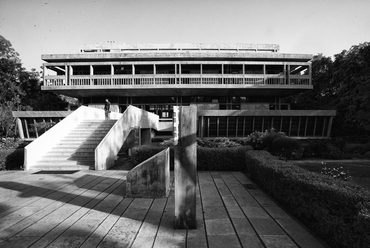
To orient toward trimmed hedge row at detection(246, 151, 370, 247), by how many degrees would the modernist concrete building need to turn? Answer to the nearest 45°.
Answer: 0° — it already faces it

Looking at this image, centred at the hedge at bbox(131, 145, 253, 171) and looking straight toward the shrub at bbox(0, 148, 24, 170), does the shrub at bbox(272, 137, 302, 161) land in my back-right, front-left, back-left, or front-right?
back-right

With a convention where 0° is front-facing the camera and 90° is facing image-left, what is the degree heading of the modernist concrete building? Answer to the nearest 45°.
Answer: approximately 0°

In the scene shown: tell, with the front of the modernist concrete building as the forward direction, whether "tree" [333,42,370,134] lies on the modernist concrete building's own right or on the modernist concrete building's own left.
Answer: on the modernist concrete building's own left

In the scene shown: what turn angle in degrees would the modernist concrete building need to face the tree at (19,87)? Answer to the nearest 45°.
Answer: approximately 90° to its right

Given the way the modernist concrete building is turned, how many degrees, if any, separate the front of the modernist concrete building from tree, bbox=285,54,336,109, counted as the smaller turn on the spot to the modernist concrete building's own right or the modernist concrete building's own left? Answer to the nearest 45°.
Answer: approximately 90° to the modernist concrete building's own left
